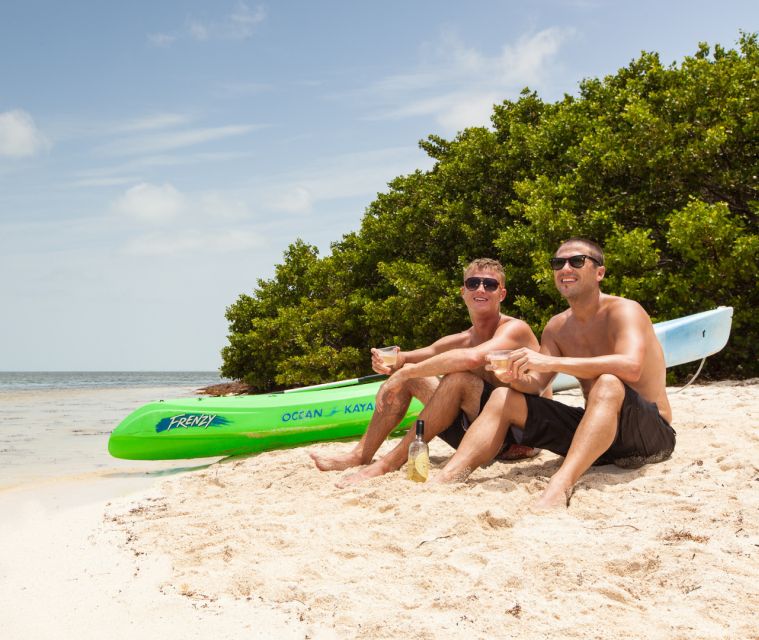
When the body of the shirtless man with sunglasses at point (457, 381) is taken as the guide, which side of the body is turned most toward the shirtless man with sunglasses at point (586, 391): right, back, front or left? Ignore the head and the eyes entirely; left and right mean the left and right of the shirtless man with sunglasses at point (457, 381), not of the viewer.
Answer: left

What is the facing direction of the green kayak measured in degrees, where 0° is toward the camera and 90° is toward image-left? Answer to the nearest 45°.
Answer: approximately 90°

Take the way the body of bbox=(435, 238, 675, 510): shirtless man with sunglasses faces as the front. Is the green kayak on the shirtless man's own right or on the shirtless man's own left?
on the shirtless man's own right

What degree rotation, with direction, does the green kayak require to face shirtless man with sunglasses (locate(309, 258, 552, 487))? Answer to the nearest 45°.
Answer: approximately 135° to its left

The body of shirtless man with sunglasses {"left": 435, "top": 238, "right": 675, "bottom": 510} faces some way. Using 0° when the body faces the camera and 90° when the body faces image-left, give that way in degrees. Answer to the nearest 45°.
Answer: approximately 45°

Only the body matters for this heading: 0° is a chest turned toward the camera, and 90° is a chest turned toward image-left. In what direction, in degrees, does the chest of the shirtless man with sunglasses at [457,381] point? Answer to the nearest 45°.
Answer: approximately 45°
